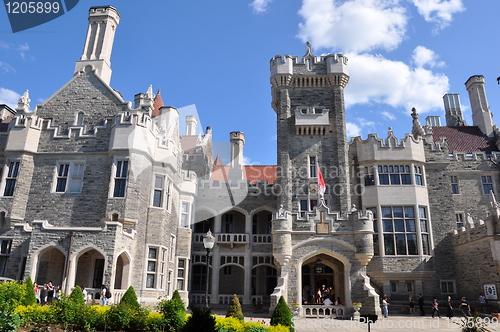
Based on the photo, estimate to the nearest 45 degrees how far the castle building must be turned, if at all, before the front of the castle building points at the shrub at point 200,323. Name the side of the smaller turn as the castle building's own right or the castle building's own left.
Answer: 0° — it already faces it

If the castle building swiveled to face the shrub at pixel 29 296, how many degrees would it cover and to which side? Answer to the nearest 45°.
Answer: approximately 45° to its right

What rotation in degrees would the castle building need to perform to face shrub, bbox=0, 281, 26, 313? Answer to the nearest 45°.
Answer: approximately 45° to its right

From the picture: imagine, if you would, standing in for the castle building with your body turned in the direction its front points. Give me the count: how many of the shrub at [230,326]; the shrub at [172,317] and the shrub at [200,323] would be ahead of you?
3

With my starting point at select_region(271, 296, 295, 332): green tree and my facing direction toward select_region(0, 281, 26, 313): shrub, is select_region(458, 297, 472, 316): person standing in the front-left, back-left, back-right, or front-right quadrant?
back-right

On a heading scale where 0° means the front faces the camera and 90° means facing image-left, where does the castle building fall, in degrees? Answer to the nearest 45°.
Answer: approximately 0°

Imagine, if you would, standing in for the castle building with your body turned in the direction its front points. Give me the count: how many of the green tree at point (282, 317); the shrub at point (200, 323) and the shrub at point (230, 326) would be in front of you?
3

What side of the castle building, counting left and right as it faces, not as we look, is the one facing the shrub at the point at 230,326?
front

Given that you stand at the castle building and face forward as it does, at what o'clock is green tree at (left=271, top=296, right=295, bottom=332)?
The green tree is roughly at 12 o'clock from the castle building.

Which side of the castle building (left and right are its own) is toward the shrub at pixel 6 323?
front

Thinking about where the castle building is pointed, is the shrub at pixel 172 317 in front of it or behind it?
in front
